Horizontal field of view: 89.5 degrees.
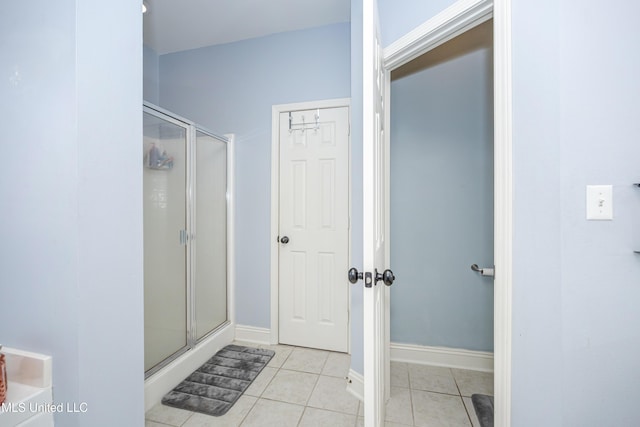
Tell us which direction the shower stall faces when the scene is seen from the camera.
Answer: facing the viewer and to the right of the viewer

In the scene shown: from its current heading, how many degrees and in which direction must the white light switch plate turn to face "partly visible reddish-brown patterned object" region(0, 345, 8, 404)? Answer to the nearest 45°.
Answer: approximately 45° to its right

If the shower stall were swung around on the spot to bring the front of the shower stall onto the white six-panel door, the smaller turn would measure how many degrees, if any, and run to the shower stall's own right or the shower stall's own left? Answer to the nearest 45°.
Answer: approximately 45° to the shower stall's own left

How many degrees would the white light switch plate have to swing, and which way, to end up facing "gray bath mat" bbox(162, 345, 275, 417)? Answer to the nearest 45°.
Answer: approximately 90° to its right

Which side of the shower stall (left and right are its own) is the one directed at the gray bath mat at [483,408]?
front

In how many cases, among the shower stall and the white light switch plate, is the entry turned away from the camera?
0
